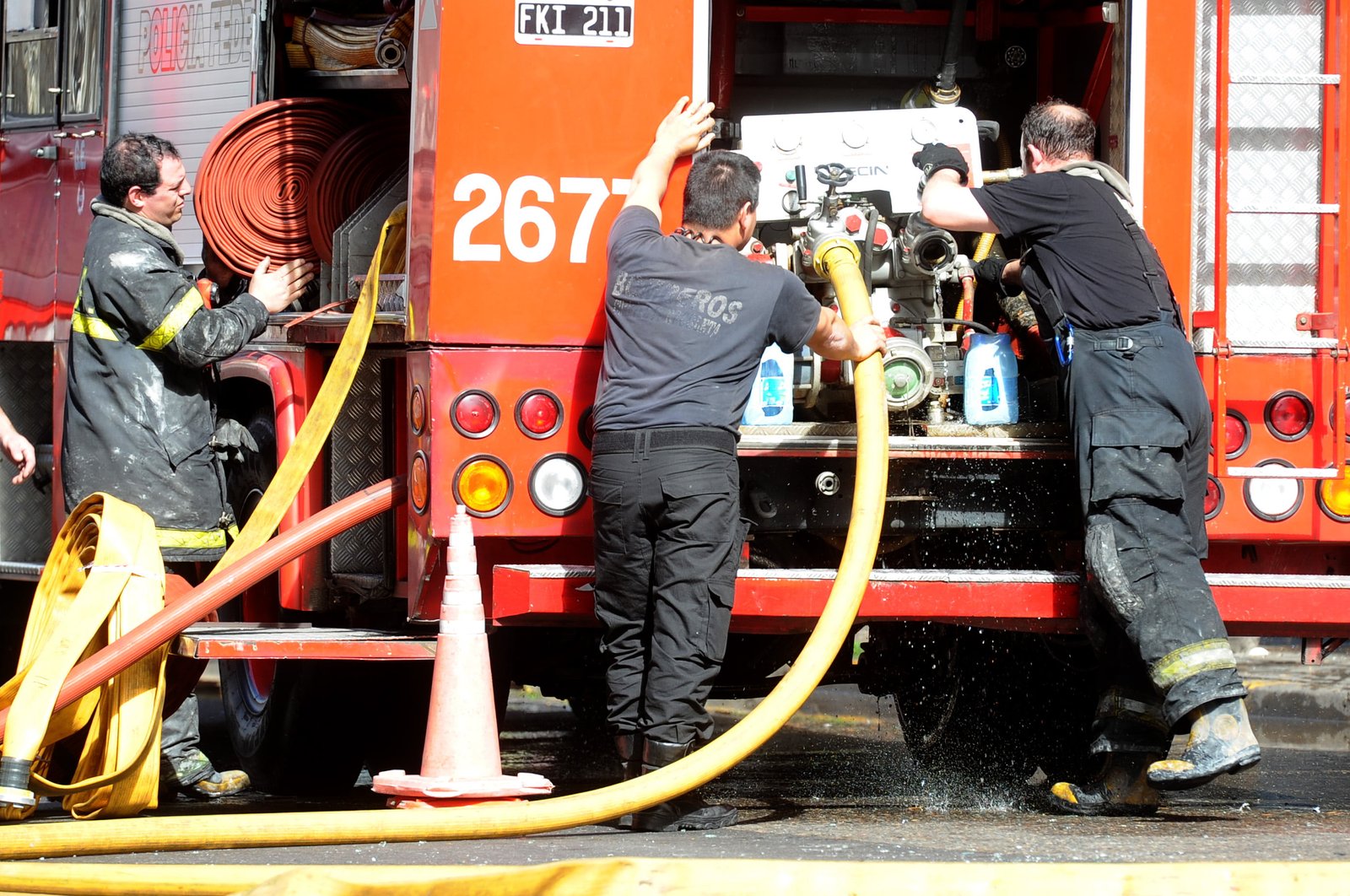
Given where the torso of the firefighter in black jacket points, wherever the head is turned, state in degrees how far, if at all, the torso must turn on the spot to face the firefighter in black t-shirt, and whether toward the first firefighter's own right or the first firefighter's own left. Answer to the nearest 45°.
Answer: approximately 45° to the first firefighter's own right

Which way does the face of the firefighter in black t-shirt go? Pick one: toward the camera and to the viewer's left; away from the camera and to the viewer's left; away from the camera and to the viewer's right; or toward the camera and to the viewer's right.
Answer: away from the camera and to the viewer's left

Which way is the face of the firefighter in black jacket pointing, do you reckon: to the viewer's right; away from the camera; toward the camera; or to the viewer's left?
to the viewer's right

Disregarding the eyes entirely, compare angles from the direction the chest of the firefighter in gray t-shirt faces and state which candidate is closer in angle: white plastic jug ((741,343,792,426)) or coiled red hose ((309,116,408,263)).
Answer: the white plastic jug

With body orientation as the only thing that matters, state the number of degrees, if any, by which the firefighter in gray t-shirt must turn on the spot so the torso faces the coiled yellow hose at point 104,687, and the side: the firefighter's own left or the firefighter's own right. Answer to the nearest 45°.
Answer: approximately 135° to the firefighter's own left

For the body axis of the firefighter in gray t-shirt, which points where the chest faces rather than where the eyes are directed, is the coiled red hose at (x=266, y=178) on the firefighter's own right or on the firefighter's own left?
on the firefighter's own left

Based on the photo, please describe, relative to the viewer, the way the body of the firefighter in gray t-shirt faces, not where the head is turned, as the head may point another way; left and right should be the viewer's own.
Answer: facing away from the viewer and to the right of the viewer

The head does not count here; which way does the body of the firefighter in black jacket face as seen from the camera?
to the viewer's right
